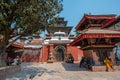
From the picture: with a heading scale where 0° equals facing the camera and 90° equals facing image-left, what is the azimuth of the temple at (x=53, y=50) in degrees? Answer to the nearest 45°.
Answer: approximately 0°

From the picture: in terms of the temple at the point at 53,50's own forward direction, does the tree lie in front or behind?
in front
